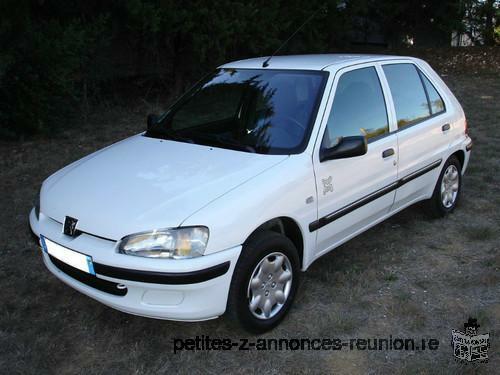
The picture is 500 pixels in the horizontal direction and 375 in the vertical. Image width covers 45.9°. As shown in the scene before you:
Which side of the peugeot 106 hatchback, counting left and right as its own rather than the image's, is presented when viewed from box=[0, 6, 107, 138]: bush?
right

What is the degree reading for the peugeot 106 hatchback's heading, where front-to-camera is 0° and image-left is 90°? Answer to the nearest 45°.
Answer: approximately 45°
